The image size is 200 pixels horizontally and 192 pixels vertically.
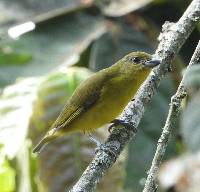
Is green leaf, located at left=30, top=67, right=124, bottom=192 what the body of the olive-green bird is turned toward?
no

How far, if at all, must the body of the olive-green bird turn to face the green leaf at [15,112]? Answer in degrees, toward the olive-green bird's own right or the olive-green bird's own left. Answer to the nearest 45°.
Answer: approximately 135° to the olive-green bird's own left

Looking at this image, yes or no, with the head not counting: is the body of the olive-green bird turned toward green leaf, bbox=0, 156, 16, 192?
no

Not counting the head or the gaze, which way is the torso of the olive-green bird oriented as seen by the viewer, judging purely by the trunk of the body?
to the viewer's right

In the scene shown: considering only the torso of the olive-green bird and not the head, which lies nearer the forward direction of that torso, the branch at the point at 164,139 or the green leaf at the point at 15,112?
the branch

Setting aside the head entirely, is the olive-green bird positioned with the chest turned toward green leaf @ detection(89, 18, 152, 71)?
no
